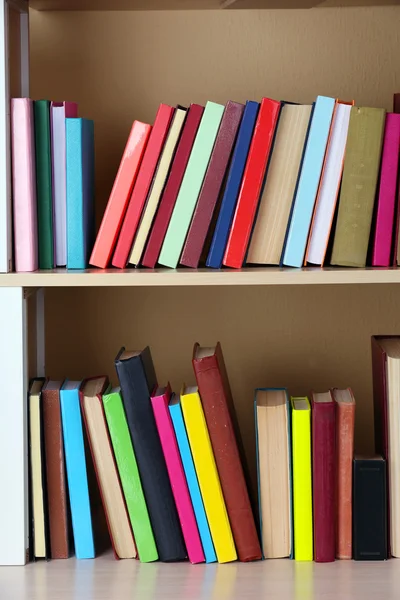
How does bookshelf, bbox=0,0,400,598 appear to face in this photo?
toward the camera
